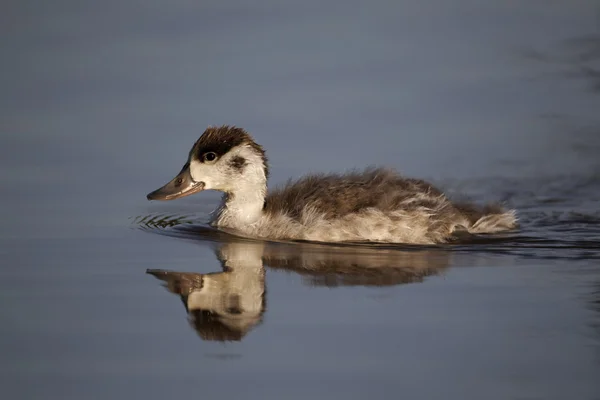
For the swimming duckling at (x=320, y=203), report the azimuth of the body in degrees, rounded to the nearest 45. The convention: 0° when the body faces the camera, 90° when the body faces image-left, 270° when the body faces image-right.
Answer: approximately 90°
